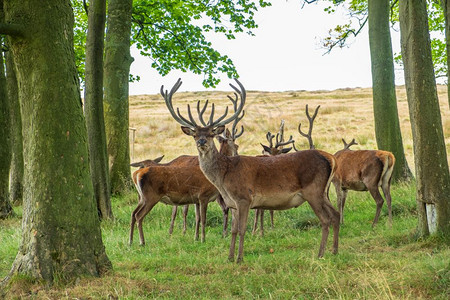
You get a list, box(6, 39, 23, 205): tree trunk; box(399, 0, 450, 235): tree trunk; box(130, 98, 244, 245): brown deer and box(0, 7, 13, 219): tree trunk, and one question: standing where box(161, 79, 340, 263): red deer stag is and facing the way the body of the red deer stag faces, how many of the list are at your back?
1

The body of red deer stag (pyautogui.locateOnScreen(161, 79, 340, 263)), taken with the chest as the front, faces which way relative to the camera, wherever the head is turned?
to the viewer's left

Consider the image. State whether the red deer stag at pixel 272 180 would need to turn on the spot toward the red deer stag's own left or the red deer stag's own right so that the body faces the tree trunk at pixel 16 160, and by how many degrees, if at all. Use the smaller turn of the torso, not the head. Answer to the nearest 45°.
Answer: approximately 45° to the red deer stag's own right

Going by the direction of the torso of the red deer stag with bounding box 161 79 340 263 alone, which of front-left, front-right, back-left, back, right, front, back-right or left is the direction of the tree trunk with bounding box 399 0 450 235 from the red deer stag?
back
